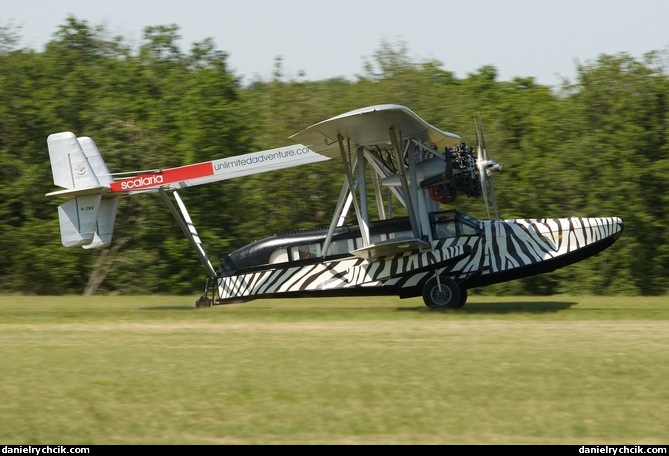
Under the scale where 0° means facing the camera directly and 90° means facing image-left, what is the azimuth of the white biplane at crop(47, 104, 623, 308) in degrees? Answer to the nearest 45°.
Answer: approximately 270°
